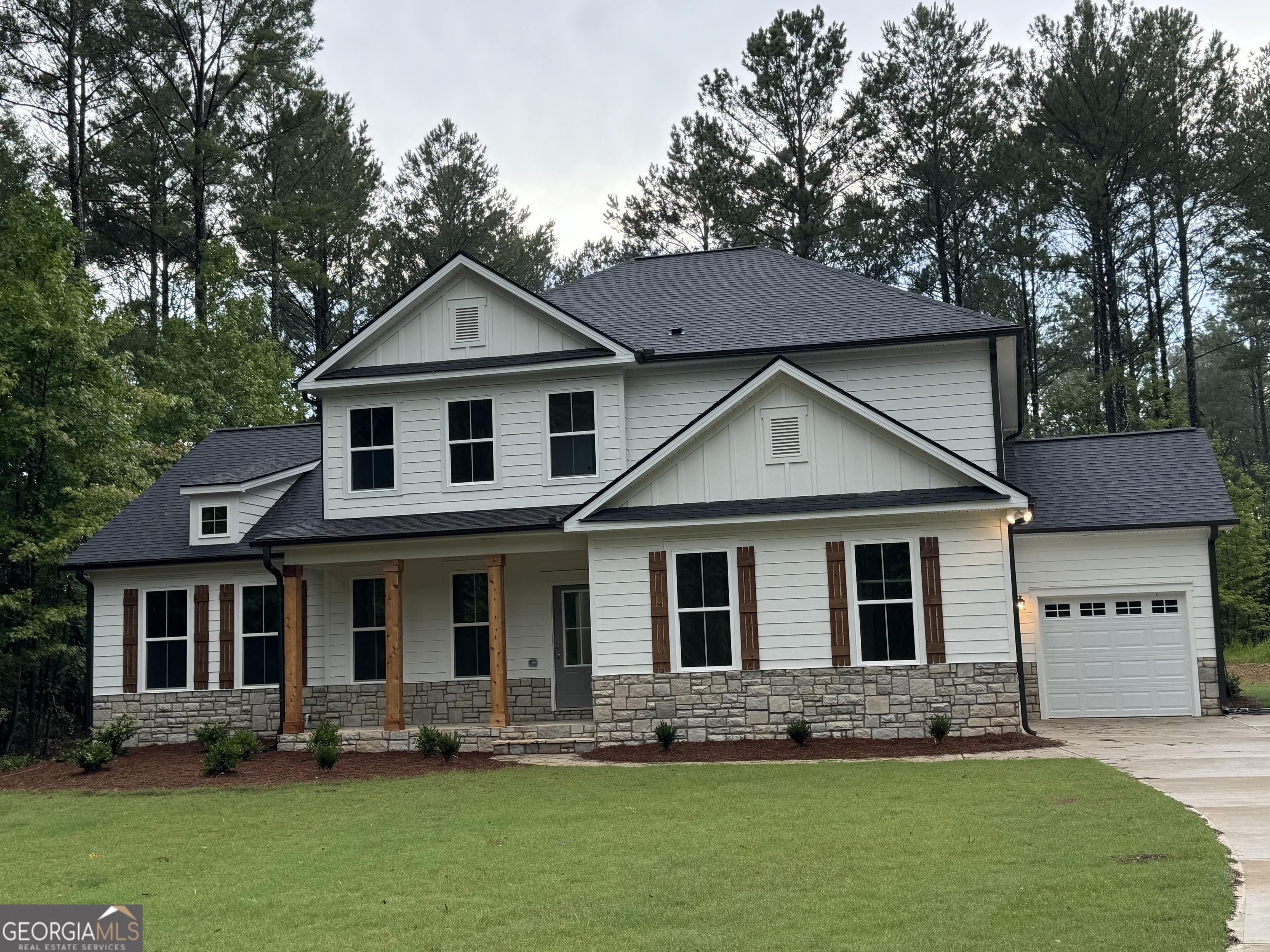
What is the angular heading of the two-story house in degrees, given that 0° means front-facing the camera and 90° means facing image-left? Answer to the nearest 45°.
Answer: approximately 0°

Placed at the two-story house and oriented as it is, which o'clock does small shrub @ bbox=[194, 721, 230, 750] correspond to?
The small shrub is roughly at 3 o'clock from the two-story house.

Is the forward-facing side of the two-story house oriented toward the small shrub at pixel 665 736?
yes

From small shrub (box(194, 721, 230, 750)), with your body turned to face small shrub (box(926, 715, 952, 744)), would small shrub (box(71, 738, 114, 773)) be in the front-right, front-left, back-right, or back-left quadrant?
back-right

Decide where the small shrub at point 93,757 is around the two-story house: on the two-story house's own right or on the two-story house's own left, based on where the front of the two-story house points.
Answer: on the two-story house's own right

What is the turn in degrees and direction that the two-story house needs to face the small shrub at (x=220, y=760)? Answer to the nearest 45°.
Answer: approximately 45° to its right

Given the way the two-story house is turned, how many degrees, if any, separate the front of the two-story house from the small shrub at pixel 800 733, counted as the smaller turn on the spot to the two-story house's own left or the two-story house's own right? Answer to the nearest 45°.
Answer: approximately 45° to the two-story house's own left
